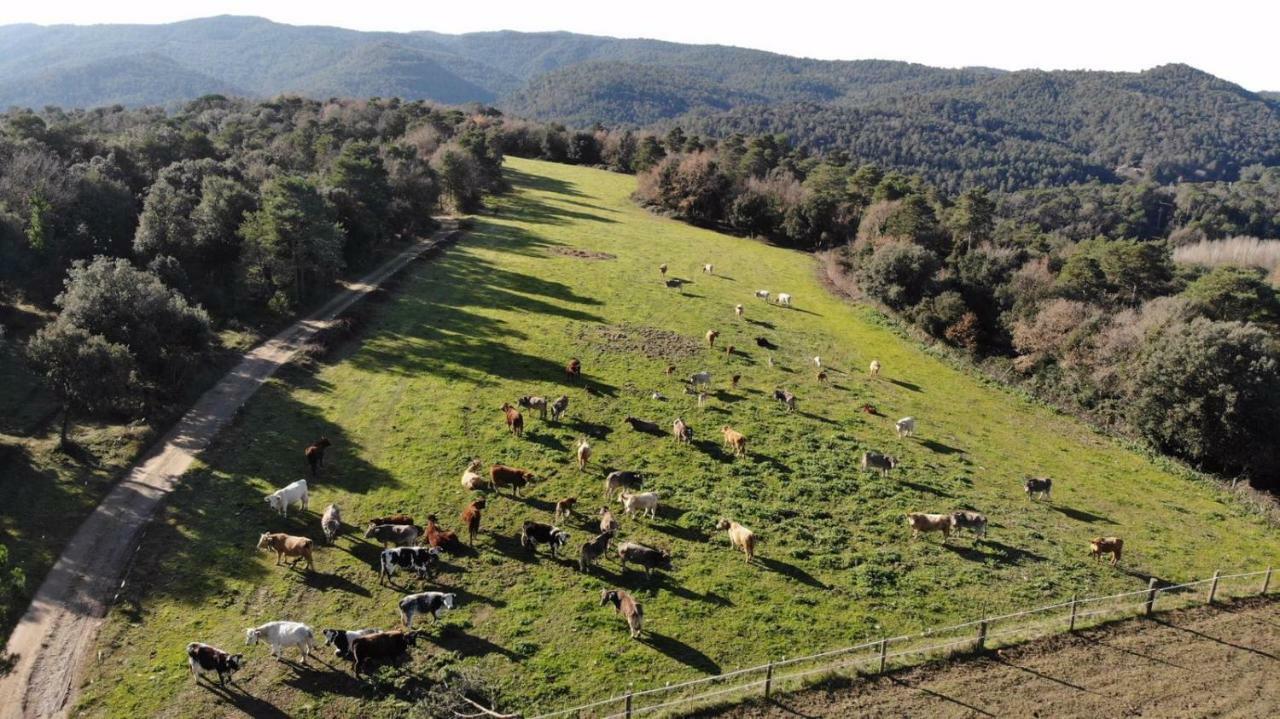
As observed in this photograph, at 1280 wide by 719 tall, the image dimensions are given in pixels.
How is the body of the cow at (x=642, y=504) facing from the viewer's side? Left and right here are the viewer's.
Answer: facing to the left of the viewer

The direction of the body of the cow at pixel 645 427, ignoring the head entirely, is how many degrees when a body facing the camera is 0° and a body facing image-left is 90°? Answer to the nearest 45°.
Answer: approximately 90°

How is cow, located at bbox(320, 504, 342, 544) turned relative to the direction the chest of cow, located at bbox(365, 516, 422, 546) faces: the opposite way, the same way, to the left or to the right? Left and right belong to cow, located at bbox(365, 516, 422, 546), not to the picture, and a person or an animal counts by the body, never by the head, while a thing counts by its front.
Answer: to the left

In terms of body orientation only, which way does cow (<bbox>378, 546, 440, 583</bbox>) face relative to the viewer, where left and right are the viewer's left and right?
facing to the right of the viewer

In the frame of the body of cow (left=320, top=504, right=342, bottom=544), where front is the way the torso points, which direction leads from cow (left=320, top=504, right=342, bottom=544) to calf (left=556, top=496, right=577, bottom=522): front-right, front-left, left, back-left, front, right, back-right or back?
left

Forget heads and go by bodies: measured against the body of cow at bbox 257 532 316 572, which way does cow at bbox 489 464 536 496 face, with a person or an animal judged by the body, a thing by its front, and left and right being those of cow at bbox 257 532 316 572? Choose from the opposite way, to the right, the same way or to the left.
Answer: the opposite way

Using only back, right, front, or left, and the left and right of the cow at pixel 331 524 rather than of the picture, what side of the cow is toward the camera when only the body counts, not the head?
front

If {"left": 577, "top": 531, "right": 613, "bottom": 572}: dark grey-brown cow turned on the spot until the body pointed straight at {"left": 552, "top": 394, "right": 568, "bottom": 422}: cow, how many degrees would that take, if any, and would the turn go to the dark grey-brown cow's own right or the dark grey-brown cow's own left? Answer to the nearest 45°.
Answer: approximately 45° to the dark grey-brown cow's own left

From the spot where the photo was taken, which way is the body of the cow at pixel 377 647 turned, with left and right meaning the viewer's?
facing to the right of the viewer

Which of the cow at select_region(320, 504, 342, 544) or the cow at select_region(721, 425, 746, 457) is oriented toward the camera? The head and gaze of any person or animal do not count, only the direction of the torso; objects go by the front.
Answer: the cow at select_region(320, 504, 342, 544)

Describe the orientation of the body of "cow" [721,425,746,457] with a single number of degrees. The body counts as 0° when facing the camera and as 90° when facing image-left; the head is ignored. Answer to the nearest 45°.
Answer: approximately 135°

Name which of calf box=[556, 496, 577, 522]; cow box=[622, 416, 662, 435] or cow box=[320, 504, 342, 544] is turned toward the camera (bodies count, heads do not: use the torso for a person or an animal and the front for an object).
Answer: cow box=[320, 504, 342, 544]

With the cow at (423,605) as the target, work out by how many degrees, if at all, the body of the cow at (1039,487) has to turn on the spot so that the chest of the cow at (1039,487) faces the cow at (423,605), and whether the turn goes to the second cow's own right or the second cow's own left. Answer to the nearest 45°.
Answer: approximately 45° to the second cow's own left

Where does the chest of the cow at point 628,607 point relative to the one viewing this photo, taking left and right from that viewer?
facing away from the viewer and to the left of the viewer
